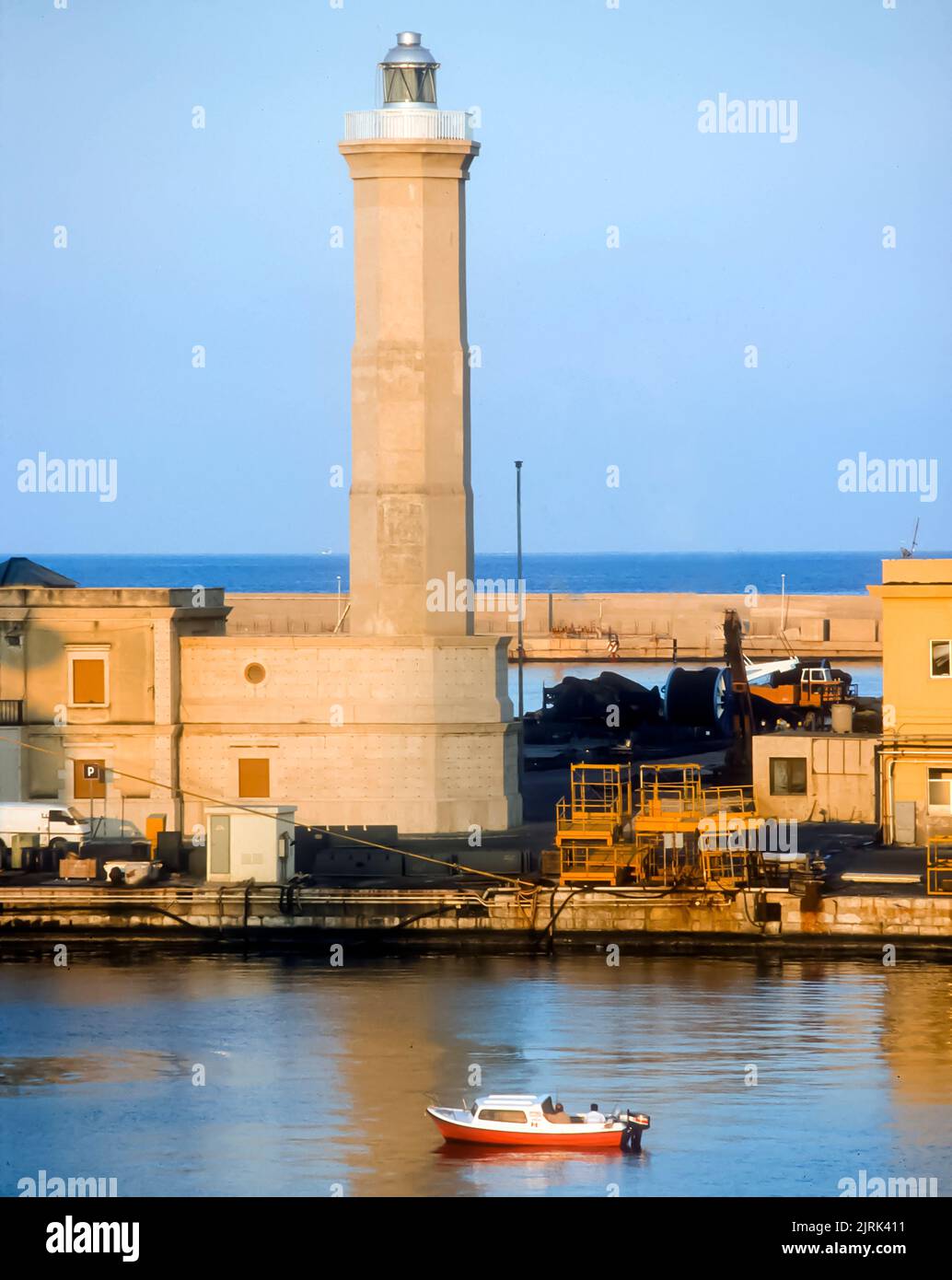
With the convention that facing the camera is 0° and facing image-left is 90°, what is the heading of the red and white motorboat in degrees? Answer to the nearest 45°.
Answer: approximately 90°
